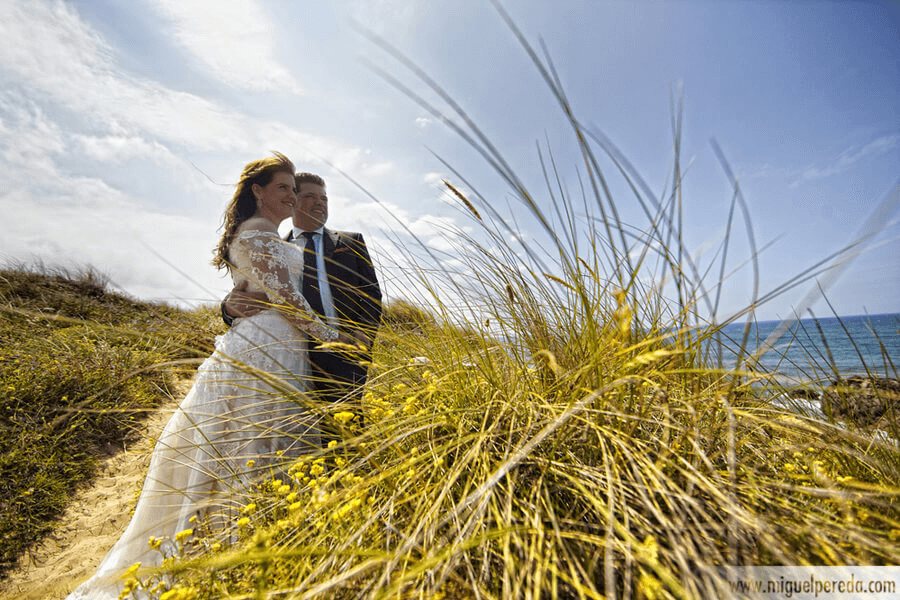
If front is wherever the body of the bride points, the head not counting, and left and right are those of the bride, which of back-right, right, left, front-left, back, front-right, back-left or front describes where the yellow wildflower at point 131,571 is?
right

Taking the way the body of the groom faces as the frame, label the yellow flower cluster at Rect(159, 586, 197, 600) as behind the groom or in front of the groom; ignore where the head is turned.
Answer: in front

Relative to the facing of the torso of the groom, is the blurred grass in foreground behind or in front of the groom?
in front

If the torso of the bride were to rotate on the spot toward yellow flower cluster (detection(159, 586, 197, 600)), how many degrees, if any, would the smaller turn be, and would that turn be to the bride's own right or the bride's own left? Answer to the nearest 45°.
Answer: approximately 90° to the bride's own right

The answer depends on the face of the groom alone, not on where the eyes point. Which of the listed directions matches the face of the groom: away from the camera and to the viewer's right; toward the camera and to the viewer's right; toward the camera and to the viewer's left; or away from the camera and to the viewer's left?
toward the camera and to the viewer's right

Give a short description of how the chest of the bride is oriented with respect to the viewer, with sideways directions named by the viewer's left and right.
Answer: facing to the right of the viewer

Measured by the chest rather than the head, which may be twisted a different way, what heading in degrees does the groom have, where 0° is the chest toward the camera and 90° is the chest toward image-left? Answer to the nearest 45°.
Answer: approximately 0°

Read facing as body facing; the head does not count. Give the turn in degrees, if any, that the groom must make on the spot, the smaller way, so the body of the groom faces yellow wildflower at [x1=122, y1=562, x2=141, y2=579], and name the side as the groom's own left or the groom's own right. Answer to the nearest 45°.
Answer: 0° — they already face it

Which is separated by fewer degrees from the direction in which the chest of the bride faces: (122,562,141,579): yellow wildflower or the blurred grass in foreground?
the blurred grass in foreground

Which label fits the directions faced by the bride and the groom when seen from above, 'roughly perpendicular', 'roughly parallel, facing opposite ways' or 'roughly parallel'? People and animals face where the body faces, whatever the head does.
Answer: roughly perpendicular
